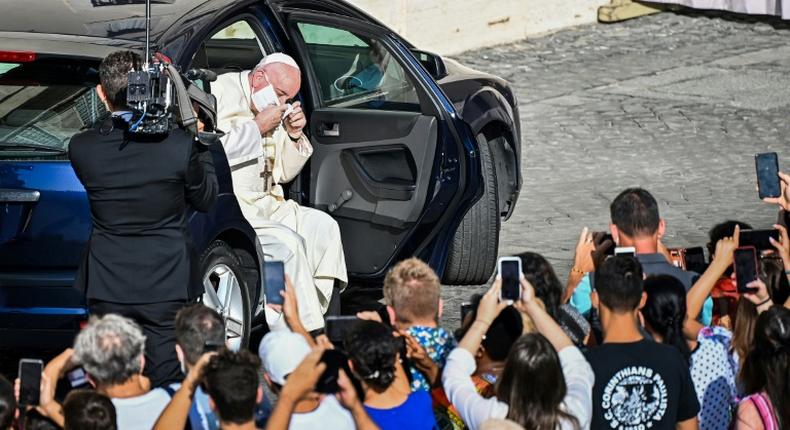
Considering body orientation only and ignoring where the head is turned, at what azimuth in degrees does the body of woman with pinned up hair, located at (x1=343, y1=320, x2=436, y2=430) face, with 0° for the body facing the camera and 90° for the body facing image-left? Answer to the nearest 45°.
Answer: approximately 180°

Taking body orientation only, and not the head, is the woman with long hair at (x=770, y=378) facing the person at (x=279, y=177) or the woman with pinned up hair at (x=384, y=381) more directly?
the person

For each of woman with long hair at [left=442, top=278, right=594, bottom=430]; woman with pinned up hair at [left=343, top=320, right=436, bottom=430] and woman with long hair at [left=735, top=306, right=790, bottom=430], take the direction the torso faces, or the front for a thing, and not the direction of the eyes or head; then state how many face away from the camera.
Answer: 3

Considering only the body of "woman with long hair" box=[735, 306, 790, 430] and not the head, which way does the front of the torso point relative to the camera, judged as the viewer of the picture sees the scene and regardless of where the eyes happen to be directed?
away from the camera

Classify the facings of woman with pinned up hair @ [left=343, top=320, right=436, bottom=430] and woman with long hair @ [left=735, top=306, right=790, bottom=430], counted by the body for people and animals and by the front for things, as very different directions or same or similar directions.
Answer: same or similar directions

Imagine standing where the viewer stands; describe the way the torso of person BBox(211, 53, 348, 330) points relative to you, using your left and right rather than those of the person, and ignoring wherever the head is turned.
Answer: facing the viewer and to the right of the viewer

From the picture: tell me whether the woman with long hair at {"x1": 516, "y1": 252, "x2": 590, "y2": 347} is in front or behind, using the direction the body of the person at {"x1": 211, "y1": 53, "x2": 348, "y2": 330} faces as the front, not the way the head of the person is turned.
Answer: in front

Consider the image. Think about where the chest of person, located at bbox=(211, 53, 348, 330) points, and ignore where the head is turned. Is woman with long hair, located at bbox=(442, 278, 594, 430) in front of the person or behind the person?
in front

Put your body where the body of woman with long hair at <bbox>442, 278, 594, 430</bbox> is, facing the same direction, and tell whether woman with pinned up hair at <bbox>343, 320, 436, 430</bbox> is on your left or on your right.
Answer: on your left

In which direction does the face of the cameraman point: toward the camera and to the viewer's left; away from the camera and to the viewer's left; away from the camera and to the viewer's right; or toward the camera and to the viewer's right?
away from the camera and to the viewer's right

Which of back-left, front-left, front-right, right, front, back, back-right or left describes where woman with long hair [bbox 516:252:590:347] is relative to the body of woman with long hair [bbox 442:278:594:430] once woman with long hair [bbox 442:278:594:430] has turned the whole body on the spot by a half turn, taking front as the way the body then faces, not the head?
back

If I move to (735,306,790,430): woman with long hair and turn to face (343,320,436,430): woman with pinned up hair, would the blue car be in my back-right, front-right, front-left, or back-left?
front-right

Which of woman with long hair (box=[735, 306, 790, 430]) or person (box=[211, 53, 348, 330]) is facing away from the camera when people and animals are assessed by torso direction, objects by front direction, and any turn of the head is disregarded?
the woman with long hair

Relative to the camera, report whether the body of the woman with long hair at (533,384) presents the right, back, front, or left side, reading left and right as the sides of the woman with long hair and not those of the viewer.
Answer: back

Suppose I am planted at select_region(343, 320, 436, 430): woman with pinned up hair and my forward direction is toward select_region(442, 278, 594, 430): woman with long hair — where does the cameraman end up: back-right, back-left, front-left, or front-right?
back-left

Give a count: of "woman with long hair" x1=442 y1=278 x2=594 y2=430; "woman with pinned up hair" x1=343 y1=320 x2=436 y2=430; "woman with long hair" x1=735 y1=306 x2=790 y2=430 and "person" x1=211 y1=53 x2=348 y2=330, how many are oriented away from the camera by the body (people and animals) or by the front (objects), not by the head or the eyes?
3

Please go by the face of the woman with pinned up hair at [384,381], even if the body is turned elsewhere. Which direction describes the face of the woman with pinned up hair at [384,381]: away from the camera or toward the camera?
away from the camera
